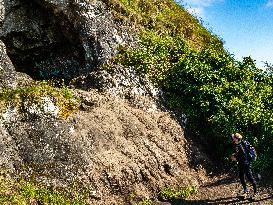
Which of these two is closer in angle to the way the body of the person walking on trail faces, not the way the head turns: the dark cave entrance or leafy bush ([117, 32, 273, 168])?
the dark cave entrance

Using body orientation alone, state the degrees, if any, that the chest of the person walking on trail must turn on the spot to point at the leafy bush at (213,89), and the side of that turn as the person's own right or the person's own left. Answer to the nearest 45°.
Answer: approximately 90° to the person's own right

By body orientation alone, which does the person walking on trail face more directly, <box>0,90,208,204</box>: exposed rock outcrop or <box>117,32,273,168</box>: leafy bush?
the exposed rock outcrop
